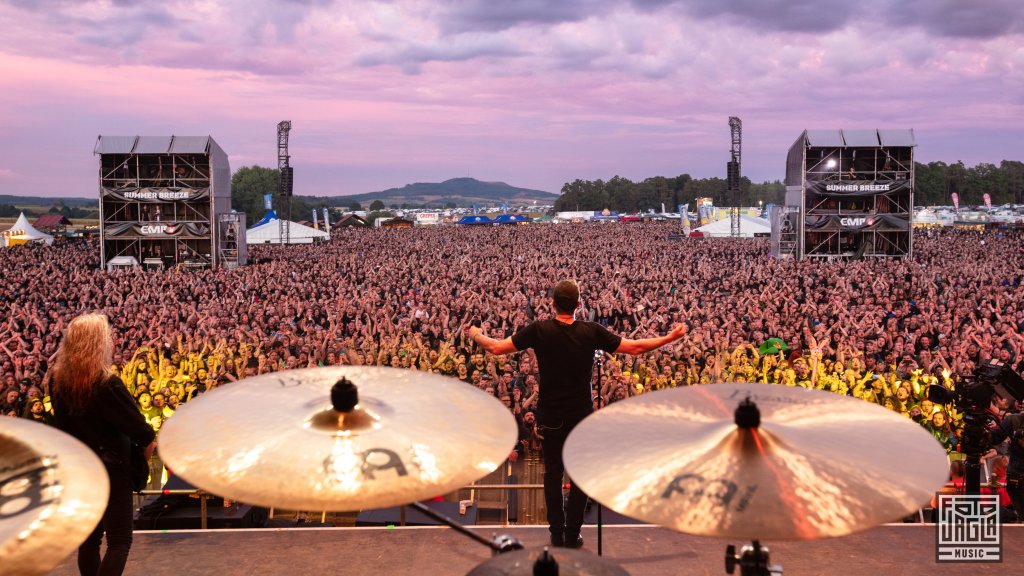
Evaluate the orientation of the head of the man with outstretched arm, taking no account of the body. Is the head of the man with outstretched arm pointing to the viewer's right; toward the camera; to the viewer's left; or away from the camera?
away from the camera

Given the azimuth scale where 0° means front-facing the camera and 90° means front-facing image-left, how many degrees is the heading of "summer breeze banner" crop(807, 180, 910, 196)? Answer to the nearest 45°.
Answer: approximately 0°

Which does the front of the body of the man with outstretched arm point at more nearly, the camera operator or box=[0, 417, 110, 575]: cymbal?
the camera operator

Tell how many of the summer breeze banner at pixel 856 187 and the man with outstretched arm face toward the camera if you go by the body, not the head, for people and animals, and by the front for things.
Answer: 1

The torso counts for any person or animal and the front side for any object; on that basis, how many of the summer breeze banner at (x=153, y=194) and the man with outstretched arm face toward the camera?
1

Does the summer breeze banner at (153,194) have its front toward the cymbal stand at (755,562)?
yes

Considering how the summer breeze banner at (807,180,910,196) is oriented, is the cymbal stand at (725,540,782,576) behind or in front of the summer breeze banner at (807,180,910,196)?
in front

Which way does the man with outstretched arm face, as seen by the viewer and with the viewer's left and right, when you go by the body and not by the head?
facing away from the viewer

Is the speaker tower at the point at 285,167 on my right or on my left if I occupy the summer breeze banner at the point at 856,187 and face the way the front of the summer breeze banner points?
on my right

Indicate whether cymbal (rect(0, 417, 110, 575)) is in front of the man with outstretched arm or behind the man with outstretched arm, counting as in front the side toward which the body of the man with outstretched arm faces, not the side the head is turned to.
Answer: behind

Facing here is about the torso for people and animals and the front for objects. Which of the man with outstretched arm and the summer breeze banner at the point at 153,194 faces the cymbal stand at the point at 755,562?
the summer breeze banner

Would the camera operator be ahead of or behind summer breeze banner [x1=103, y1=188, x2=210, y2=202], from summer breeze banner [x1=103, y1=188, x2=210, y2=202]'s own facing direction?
ahead

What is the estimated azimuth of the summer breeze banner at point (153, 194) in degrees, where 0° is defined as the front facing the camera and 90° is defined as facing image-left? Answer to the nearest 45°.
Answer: approximately 0°

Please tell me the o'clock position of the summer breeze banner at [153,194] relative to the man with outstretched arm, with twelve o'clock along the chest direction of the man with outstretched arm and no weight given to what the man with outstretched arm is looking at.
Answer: The summer breeze banner is roughly at 11 o'clock from the man with outstretched arm.

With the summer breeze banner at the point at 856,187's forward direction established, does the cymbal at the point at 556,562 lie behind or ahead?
ahead

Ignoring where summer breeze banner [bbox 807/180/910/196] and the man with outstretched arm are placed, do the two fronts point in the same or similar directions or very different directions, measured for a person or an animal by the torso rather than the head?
very different directions

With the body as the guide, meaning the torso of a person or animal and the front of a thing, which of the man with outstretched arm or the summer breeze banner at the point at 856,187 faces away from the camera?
the man with outstretched arm

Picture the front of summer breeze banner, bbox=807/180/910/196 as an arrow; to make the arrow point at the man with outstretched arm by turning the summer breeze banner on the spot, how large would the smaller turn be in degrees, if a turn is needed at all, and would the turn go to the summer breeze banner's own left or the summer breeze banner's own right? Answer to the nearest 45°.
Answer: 0° — it already faces them
